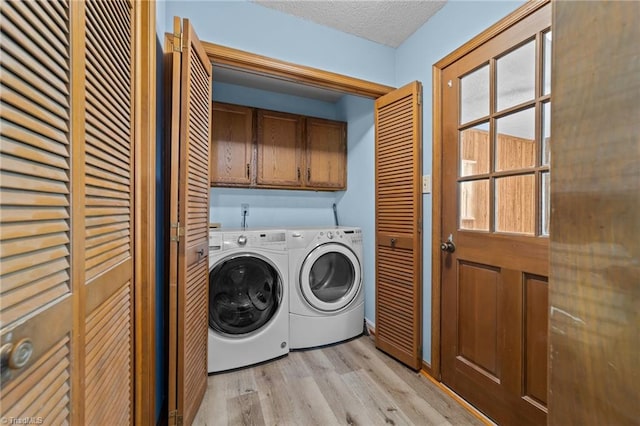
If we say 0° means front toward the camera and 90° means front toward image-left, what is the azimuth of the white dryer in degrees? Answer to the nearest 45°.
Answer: approximately 315°

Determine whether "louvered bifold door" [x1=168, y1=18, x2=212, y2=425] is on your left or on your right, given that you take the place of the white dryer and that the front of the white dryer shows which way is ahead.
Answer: on your right

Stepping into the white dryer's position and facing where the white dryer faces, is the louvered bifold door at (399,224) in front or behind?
in front

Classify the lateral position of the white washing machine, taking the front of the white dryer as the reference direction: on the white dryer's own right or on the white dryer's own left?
on the white dryer's own right

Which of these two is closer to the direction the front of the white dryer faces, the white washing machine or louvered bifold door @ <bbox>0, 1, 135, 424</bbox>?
the louvered bifold door

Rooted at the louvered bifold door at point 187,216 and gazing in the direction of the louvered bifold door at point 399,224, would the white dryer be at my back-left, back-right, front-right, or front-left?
front-left

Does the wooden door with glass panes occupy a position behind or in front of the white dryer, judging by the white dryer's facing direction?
in front
